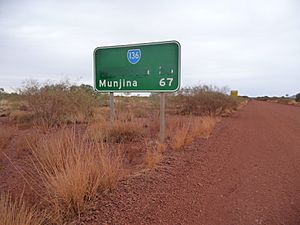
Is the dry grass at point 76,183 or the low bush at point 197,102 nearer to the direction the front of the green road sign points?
the dry grass

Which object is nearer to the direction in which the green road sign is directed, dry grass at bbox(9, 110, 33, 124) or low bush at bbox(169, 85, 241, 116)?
the dry grass

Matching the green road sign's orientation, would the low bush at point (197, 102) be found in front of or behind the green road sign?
behind

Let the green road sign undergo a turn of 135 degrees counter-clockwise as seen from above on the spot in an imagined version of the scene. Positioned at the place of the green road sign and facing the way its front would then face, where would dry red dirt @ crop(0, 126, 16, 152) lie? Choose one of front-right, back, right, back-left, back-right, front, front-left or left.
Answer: back

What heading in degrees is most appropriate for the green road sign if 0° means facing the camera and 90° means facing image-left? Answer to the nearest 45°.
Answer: approximately 45°

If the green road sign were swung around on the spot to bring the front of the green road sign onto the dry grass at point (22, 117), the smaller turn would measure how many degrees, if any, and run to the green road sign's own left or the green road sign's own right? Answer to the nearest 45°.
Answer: approximately 90° to the green road sign's own right

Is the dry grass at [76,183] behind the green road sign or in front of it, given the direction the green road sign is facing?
in front

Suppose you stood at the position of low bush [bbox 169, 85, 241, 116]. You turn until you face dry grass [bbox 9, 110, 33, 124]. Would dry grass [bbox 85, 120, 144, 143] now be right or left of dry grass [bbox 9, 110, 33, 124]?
left
